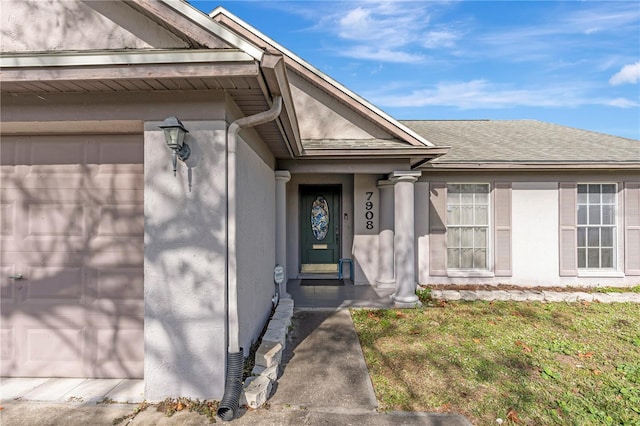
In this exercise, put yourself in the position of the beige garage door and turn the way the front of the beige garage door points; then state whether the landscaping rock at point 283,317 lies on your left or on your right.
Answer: on your left

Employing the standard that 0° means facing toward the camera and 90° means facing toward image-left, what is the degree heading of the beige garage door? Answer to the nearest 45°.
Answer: approximately 0°

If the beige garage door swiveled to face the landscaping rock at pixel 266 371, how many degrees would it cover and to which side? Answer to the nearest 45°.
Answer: approximately 45° to its left

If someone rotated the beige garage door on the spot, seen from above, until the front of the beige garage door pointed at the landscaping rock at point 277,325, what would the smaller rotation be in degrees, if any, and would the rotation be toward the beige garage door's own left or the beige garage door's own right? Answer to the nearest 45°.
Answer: approximately 90° to the beige garage door's own left

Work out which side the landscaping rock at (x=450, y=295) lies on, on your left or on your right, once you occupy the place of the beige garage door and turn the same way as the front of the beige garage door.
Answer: on your left

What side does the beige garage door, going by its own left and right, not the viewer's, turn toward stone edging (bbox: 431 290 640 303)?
left

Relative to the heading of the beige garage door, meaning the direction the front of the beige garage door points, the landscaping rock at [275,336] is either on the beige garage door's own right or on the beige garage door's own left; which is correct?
on the beige garage door's own left

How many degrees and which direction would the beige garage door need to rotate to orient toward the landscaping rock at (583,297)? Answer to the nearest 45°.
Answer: approximately 90° to its left

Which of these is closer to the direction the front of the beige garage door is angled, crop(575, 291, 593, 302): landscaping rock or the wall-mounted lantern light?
the wall-mounted lantern light

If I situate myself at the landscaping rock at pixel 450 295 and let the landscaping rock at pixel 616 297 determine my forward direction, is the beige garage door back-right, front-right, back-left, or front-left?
back-right

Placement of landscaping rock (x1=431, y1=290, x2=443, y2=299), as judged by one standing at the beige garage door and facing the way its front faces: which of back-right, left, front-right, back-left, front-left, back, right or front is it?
left

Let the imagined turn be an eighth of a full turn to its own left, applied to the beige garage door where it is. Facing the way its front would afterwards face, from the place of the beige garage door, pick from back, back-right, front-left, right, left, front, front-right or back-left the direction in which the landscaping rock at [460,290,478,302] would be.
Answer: front-left
